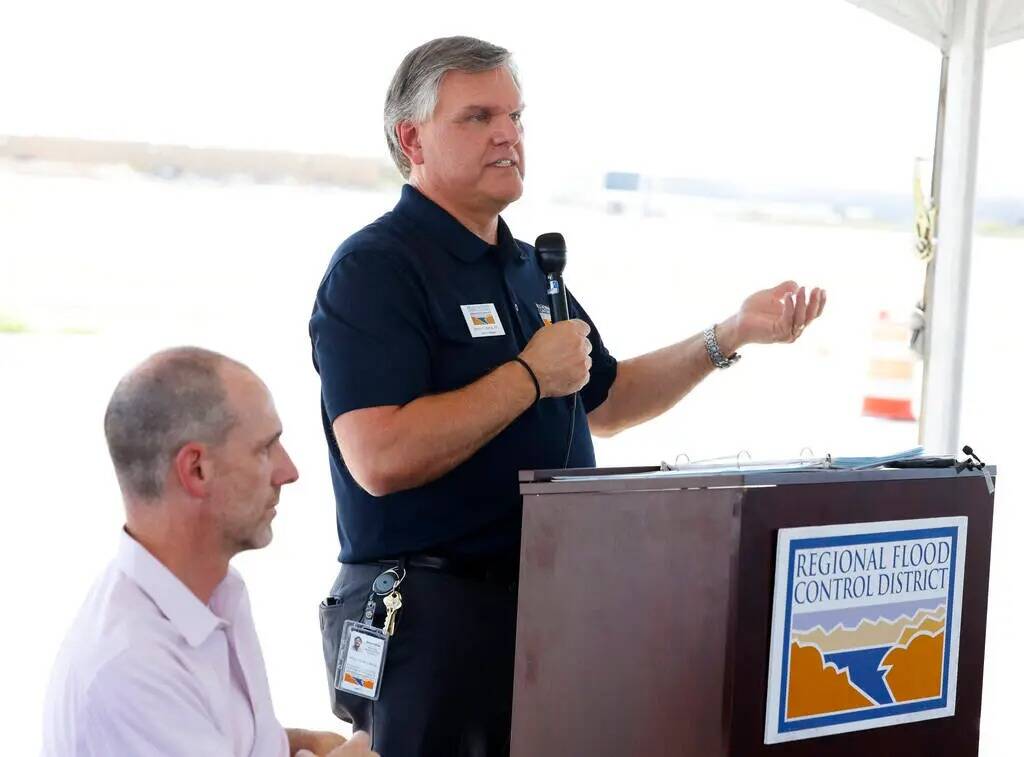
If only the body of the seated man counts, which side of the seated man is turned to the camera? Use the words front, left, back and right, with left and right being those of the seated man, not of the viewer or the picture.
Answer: right

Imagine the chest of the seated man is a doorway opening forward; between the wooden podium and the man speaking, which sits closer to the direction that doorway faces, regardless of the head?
the wooden podium

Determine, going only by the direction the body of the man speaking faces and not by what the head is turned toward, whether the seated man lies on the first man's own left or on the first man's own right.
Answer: on the first man's own right

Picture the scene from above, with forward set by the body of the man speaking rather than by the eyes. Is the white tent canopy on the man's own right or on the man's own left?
on the man's own left

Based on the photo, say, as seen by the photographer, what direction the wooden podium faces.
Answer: facing the viewer and to the right of the viewer

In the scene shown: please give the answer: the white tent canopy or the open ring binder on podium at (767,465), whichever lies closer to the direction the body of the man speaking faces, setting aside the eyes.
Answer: the open ring binder on podium

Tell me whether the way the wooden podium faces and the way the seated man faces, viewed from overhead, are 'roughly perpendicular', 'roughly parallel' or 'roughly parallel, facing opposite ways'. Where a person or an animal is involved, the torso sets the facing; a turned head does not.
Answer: roughly perpendicular

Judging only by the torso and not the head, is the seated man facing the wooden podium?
yes

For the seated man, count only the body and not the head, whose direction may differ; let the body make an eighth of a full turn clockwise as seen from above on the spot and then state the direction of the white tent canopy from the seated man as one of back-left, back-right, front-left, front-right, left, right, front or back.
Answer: left

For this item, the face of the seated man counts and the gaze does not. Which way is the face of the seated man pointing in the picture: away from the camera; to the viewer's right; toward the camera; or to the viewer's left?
to the viewer's right
